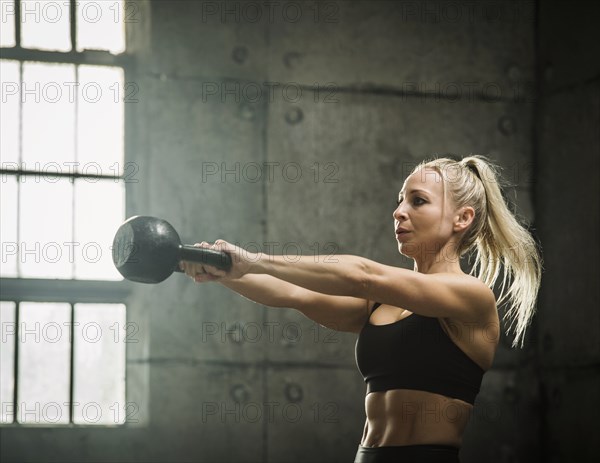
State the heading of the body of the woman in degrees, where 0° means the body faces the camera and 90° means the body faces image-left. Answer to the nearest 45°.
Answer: approximately 45°

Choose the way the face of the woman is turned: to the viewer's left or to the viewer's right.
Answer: to the viewer's left

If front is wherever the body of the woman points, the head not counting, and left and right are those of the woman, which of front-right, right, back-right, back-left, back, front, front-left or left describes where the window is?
right
